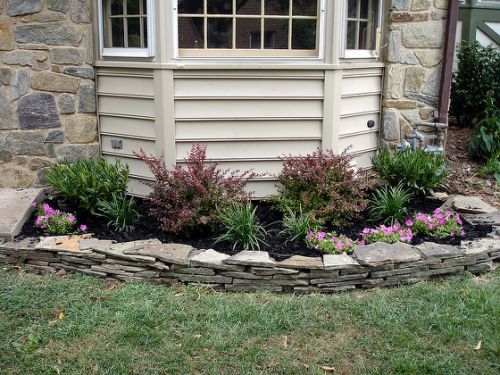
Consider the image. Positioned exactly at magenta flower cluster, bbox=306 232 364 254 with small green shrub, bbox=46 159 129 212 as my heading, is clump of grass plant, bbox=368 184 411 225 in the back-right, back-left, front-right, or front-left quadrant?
back-right

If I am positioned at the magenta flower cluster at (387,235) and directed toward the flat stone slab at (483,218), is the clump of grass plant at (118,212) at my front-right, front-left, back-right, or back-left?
back-left

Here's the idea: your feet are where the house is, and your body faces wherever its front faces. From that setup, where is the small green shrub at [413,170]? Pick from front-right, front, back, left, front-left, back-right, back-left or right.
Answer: left

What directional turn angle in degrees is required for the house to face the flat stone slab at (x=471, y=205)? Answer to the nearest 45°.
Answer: approximately 90° to its left

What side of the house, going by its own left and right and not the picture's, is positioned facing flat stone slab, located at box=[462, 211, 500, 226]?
left

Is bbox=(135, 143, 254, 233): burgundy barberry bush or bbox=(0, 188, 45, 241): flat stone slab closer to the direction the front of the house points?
the burgundy barberry bush

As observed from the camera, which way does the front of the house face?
facing the viewer

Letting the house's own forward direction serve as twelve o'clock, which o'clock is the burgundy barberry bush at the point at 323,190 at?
The burgundy barberry bush is roughly at 10 o'clock from the house.

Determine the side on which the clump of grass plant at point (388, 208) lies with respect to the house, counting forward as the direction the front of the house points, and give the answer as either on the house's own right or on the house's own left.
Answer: on the house's own left

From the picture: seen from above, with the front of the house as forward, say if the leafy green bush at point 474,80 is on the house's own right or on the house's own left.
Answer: on the house's own left

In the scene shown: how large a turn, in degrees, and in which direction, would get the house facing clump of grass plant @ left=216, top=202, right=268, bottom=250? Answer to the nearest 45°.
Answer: approximately 45° to its left

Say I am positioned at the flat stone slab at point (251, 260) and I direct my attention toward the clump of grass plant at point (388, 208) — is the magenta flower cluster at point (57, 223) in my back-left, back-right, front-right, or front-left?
back-left

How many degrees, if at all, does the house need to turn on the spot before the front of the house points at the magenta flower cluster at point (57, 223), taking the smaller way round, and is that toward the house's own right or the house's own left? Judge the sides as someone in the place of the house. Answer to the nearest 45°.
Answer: approximately 45° to the house's own right
